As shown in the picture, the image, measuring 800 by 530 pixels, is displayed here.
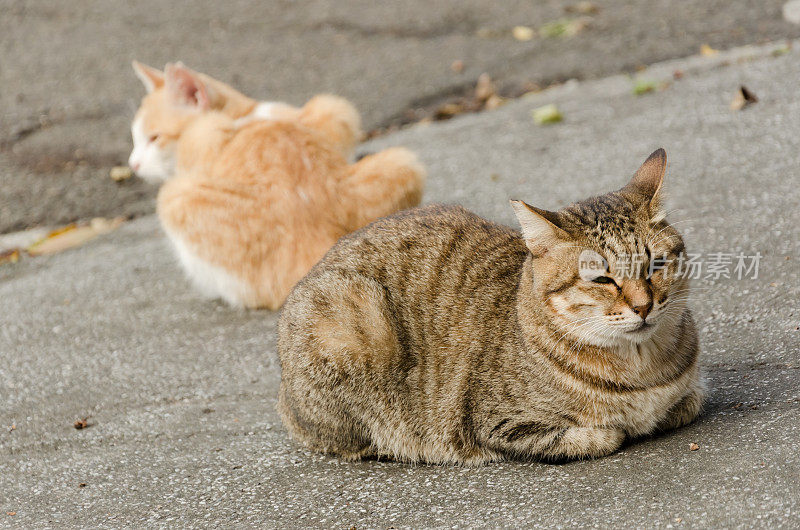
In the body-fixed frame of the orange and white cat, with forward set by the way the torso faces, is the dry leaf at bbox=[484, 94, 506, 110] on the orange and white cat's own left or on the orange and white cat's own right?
on the orange and white cat's own right

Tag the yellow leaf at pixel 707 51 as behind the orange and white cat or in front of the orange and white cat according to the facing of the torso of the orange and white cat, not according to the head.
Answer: behind

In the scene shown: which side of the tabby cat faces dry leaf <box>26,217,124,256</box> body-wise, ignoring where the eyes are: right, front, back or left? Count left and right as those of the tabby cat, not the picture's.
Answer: back

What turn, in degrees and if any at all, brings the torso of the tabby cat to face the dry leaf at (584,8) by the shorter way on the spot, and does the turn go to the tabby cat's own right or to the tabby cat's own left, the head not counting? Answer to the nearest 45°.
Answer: approximately 135° to the tabby cat's own left

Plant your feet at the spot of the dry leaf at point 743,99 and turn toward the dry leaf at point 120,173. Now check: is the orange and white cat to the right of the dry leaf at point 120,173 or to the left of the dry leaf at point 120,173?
left

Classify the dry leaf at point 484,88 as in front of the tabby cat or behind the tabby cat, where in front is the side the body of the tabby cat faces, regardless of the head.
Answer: behind

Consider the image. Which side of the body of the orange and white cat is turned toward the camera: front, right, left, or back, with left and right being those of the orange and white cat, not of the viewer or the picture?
left

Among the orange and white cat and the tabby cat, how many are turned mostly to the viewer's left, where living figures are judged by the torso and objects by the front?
1

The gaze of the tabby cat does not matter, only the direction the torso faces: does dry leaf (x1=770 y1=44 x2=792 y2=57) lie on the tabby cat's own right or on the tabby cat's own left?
on the tabby cat's own left

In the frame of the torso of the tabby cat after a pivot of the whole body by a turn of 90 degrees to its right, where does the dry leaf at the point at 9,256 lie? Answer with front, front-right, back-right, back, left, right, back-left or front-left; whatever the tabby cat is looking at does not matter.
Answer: right

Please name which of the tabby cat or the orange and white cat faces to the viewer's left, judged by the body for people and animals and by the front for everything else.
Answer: the orange and white cat

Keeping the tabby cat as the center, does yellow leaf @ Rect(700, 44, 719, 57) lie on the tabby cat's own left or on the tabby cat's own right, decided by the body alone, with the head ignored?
on the tabby cat's own left

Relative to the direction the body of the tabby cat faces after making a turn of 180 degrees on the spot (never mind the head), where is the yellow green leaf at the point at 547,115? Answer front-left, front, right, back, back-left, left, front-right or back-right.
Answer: front-right

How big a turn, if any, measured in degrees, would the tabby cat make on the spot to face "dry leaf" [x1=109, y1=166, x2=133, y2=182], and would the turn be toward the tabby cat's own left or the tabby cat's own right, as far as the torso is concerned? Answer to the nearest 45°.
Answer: approximately 180°
